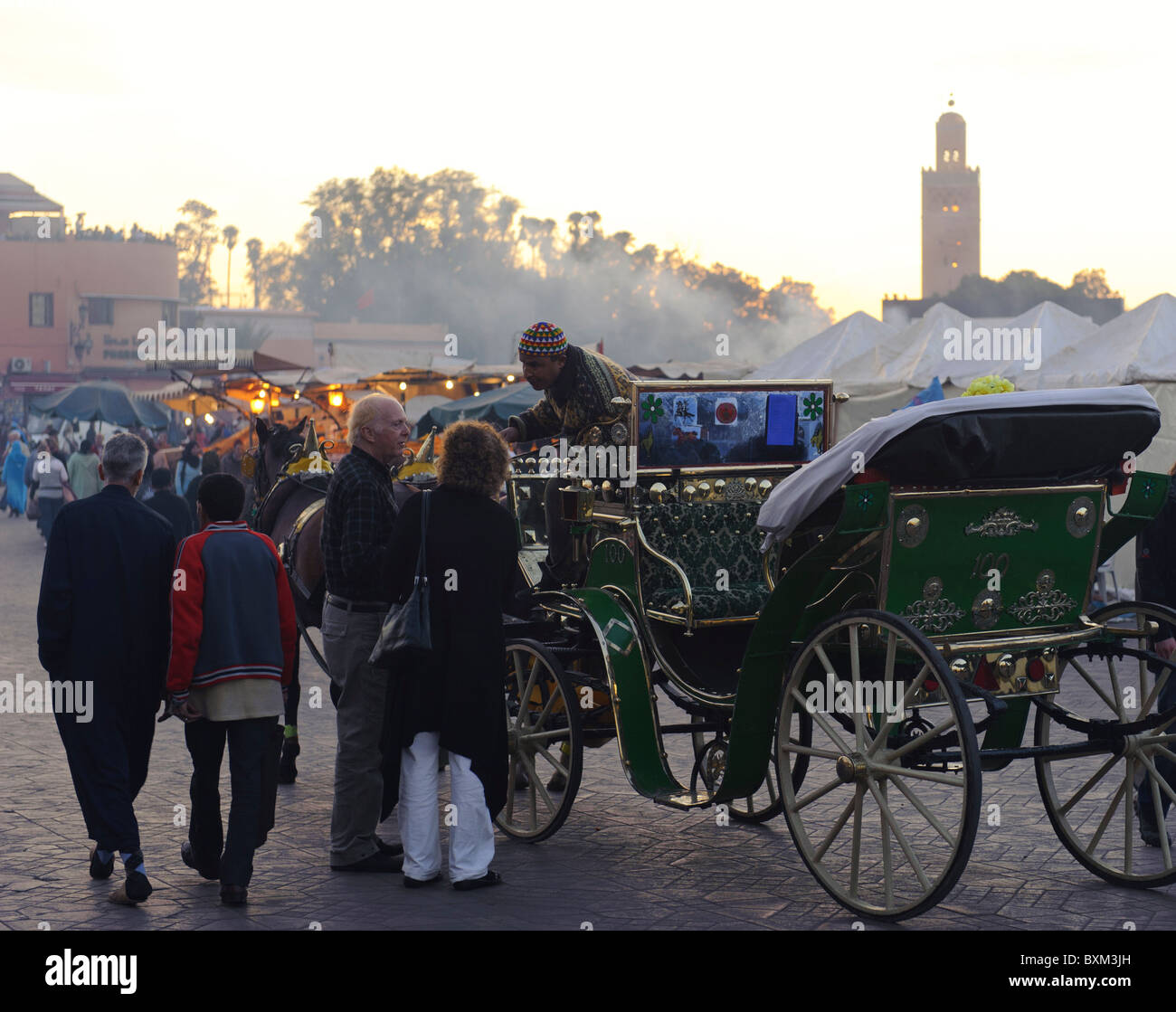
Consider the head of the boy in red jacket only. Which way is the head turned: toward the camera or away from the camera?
away from the camera

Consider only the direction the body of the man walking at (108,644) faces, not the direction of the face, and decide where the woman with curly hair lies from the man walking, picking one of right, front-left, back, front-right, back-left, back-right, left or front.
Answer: right

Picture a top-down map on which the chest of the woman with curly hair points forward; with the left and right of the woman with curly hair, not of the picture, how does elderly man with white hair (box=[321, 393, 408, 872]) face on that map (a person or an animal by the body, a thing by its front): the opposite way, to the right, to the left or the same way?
to the right

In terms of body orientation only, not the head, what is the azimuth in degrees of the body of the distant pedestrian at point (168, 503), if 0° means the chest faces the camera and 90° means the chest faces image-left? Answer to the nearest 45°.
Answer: approximately 180°

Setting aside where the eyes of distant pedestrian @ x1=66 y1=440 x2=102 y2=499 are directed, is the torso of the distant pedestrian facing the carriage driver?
no

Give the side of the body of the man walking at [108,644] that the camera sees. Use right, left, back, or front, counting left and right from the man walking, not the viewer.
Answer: back

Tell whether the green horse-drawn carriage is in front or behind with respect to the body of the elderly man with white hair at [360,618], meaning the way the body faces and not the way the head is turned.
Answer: in front

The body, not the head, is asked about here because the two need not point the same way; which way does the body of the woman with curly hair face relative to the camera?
away from the camera

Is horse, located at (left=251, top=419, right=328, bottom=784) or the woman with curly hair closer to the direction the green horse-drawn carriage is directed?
the horse

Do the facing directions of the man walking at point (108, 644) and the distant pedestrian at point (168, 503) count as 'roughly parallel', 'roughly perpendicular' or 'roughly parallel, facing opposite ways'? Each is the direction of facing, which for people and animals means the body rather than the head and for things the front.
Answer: roughly parallel

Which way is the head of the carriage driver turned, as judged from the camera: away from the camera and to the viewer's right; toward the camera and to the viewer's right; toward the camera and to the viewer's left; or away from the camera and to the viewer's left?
toward the camera and to the viewer's left

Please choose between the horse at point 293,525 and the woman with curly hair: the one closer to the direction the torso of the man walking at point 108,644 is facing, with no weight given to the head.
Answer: the horse

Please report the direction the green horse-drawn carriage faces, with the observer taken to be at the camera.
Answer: facing away from the viewer and to the left of the viewer

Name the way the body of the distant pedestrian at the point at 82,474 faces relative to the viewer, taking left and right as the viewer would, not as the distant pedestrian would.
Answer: facing away from the viewer

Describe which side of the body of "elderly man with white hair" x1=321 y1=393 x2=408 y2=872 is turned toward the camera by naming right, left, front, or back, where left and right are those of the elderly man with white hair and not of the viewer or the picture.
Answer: right

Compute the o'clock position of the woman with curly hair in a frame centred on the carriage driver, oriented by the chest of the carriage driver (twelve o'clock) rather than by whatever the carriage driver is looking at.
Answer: The woman with curly hair is roughly at 11 o'clock from the carriage driver.

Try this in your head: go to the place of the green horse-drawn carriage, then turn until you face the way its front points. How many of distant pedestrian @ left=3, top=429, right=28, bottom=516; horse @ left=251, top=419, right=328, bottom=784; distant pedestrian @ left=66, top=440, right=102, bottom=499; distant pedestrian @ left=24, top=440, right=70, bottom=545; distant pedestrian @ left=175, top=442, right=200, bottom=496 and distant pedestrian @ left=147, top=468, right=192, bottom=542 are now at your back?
0
